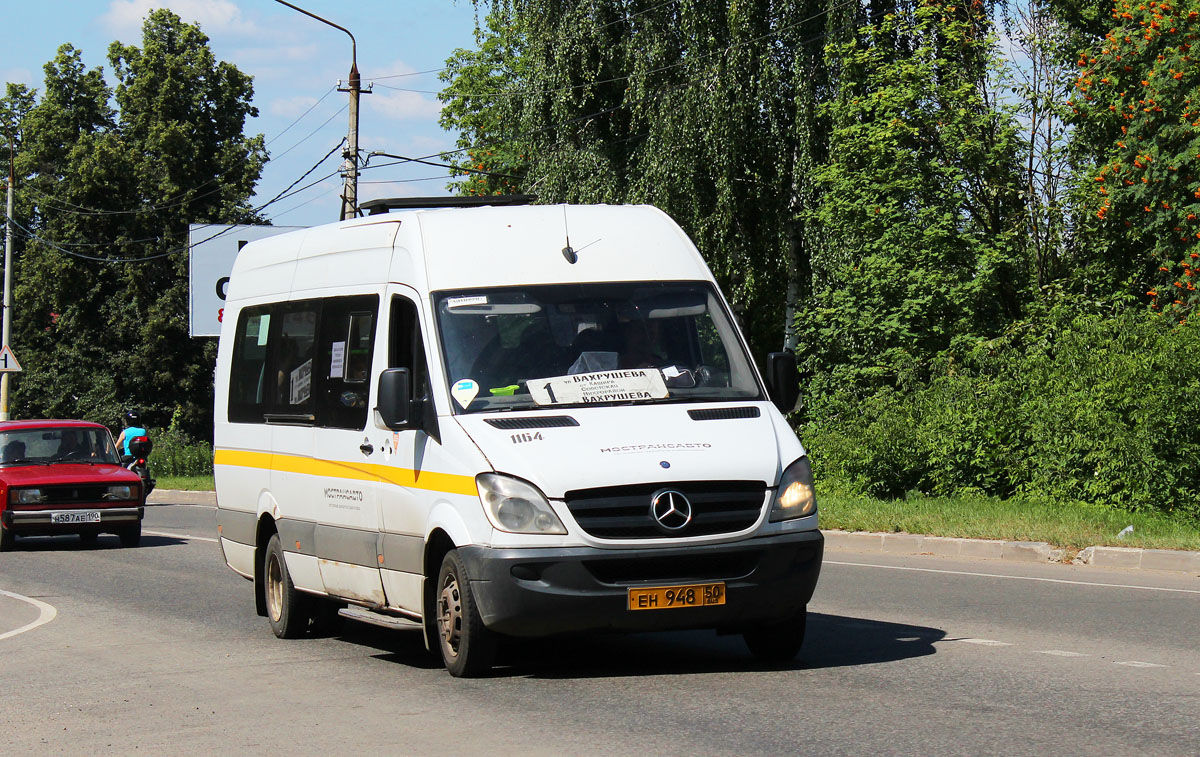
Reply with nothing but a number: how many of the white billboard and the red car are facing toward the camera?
2

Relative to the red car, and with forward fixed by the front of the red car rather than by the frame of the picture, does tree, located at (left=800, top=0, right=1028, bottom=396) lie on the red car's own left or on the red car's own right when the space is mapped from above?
on the red car's own left

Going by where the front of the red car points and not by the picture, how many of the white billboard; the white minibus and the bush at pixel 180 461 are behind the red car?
2

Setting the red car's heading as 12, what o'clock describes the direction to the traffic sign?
The traffic sign is roughly at 6 o'clock from the red car.

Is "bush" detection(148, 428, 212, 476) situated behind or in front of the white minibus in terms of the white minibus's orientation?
behind

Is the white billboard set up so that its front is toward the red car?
yes

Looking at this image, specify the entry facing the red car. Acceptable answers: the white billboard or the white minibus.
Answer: the white billboard
